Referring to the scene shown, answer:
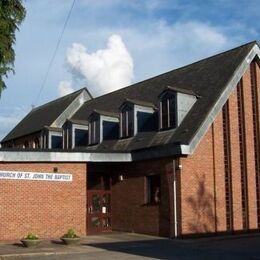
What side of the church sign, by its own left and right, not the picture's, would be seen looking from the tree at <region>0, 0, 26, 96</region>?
front

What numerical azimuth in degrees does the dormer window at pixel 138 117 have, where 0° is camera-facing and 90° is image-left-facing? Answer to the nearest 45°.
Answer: approximately 45°

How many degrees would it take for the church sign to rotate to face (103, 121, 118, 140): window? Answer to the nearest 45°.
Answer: approximately 135° to its left

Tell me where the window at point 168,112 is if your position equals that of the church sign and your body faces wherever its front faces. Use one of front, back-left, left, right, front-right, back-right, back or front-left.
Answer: left

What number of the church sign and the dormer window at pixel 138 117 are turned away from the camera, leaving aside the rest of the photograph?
0

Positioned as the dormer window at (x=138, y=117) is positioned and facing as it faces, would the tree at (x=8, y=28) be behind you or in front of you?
in front

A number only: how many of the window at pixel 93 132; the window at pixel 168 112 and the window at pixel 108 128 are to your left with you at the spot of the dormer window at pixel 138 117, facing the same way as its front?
1

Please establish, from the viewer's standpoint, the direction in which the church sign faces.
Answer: facing the viewer

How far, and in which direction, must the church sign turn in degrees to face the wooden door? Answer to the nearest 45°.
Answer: approximately 135° to its left

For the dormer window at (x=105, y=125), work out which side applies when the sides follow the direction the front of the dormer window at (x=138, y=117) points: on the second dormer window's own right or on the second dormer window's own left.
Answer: on the second dormer window's own right

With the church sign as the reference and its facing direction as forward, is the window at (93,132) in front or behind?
behind

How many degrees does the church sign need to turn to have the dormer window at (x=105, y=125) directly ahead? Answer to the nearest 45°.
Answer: approximately 135° to its left

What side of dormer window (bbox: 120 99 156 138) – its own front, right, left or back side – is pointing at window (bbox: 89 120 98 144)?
right
